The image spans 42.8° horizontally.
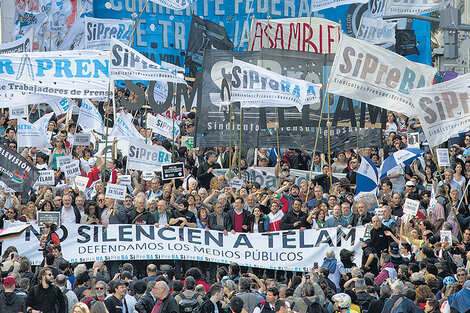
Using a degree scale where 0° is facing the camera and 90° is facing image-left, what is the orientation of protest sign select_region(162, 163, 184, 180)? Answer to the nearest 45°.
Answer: approximately 0°

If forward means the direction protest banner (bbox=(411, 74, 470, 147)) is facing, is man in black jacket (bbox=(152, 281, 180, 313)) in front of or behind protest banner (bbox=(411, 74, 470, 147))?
in front

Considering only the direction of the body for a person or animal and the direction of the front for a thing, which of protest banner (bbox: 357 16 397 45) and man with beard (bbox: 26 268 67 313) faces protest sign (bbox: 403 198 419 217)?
the protest banner

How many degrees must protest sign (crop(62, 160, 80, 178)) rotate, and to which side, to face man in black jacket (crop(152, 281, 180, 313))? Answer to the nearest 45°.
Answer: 0° — it already faces them

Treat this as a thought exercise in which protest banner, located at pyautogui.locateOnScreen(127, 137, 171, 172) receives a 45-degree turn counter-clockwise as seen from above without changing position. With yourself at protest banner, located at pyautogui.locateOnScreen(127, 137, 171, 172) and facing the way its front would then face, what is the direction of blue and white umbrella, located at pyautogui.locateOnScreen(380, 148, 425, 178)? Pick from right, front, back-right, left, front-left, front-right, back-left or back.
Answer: front-left

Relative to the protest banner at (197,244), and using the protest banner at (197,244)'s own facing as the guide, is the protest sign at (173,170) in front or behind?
behind

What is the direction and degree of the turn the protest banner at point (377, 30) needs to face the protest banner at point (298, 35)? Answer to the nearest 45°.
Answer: approximately 90° to its right

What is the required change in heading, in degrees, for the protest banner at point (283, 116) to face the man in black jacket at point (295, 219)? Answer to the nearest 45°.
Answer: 0° — it already faces them

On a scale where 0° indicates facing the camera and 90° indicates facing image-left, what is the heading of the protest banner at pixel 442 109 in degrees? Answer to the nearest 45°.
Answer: approximately 0°
